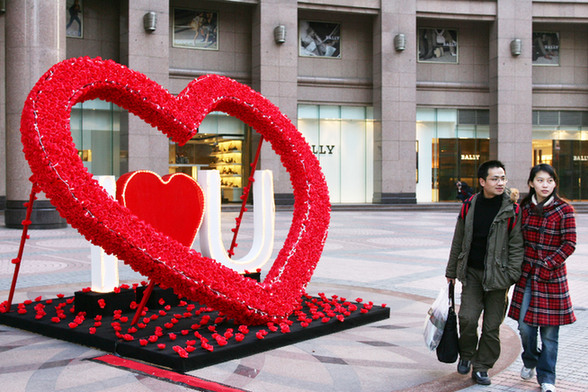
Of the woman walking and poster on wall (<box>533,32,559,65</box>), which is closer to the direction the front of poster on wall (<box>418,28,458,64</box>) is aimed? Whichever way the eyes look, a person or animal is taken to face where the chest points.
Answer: the woman walking

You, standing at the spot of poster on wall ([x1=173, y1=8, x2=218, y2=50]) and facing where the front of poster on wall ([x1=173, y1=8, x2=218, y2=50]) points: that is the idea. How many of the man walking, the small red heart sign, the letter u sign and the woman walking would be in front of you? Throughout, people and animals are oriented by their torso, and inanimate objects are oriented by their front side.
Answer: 4

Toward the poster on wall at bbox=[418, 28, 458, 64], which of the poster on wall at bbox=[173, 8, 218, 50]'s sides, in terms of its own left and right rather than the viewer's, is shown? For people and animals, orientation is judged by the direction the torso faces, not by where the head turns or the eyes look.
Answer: left

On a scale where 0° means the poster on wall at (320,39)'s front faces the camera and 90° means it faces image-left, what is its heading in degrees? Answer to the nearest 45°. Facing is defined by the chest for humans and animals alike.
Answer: approximately 0°

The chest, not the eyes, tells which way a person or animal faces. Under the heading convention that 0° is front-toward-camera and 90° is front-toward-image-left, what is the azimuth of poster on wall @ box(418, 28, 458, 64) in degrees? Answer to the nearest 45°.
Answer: approximately 0°

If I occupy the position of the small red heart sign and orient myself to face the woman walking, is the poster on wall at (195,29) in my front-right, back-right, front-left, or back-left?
back-left

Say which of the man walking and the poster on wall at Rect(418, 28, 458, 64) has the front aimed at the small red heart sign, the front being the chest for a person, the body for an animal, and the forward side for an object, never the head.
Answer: the poster on wall

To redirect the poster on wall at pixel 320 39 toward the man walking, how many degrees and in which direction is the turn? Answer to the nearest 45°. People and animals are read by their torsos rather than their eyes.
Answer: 0° — it already faces them

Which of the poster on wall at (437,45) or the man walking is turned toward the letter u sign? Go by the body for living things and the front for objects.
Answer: the poster on wall
